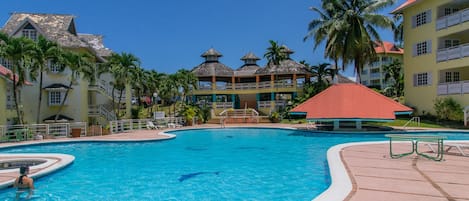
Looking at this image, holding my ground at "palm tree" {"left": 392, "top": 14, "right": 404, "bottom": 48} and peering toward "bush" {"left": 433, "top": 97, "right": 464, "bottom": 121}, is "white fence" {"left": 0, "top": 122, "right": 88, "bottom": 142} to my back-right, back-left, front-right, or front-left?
front-right

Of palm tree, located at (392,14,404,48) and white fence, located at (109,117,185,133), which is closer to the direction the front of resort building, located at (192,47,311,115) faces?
the white fence

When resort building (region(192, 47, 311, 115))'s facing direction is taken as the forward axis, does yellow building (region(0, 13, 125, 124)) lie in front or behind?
in front

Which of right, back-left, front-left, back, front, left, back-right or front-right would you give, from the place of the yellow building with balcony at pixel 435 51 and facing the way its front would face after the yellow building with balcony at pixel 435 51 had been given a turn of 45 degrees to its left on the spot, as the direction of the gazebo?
front-right

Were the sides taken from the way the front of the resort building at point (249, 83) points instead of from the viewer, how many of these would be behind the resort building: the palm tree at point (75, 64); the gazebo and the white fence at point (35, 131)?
0

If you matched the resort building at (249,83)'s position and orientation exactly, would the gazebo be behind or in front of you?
in front

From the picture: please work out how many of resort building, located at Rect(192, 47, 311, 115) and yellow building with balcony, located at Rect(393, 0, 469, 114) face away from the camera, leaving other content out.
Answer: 0

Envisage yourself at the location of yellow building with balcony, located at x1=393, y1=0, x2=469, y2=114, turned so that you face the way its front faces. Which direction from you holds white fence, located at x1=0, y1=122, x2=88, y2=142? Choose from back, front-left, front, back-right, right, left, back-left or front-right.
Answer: front

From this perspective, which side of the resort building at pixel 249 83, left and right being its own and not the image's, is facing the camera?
front

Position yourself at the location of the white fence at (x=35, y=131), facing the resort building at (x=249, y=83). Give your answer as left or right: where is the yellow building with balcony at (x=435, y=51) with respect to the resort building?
right

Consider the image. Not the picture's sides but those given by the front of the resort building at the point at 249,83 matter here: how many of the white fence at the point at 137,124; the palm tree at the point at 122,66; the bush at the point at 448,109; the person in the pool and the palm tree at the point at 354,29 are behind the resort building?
0

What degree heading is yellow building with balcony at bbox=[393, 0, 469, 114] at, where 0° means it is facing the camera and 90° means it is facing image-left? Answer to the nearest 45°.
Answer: approximately 45°

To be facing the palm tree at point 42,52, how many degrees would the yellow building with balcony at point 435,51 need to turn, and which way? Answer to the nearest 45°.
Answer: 0° — it already faces it

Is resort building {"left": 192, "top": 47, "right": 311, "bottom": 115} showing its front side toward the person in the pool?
yes

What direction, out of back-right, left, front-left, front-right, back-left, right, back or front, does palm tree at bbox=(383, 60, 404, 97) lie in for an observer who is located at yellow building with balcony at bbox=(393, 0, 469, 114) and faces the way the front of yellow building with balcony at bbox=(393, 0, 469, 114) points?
back-right
